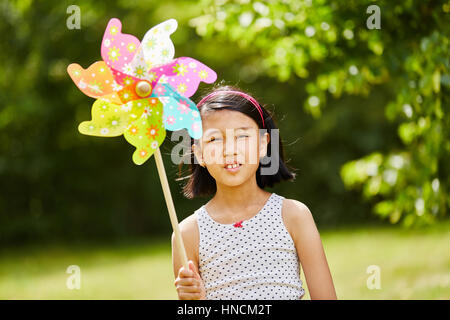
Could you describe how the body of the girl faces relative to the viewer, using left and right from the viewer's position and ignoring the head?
facing the viewer

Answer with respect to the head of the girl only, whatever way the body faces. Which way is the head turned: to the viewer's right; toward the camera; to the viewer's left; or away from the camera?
toward the camera
